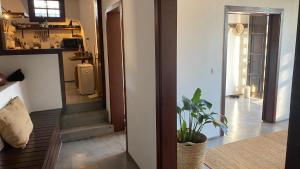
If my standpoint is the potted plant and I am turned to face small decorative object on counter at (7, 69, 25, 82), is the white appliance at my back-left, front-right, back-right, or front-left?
front-right

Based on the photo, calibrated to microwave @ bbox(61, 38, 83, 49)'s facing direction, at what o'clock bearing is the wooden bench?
The wooden bench is roughly at 12 o'clock from the microwave.

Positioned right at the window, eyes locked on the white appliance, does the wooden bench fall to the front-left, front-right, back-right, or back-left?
front-right

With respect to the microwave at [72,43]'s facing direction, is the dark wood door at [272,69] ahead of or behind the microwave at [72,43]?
ahead

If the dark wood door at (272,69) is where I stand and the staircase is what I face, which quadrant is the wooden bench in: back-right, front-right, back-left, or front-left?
front-left

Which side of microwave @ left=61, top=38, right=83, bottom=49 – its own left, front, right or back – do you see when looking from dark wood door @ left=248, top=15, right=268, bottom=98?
left

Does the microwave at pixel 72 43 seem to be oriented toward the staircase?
yes

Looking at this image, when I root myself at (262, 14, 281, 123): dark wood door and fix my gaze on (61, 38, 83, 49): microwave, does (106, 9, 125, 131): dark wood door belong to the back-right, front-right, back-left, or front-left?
front-left

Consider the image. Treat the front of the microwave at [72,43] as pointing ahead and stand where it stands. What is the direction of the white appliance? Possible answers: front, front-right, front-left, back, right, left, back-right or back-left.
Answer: front

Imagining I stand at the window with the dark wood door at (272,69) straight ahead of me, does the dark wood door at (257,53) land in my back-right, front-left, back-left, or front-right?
front-left

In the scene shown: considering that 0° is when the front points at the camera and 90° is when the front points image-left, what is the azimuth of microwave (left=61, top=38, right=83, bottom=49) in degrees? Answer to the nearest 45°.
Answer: approximately 0°

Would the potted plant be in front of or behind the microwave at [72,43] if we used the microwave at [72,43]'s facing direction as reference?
in front
